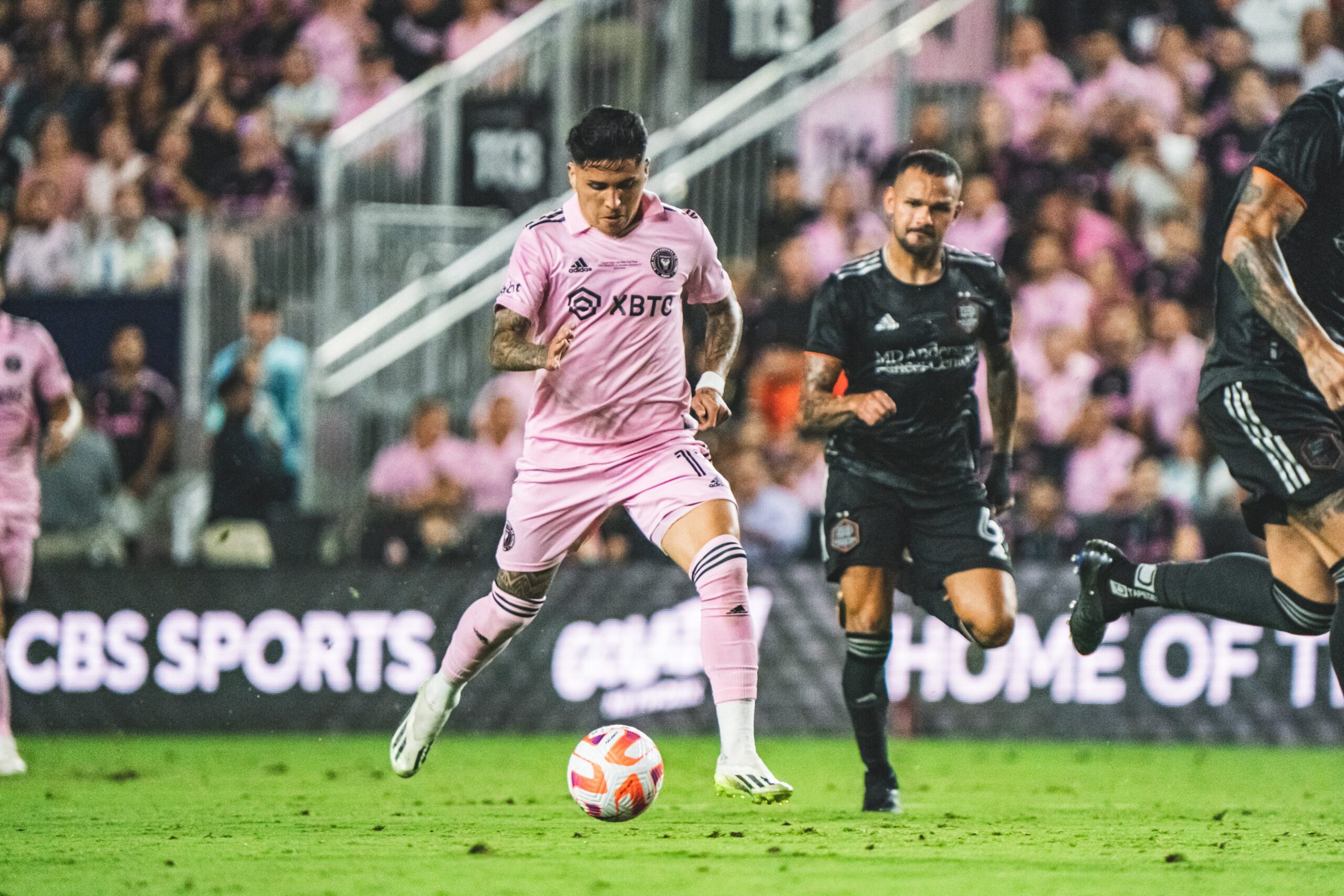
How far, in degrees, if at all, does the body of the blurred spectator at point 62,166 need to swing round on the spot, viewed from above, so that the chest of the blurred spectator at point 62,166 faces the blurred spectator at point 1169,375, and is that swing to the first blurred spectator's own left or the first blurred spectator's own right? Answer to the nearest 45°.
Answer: approximately 45° to the first blurred spectator's own left

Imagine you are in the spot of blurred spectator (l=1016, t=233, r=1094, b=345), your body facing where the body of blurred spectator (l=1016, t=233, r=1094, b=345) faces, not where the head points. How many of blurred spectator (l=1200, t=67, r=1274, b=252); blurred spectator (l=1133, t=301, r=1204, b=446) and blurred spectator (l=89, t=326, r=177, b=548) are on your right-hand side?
1

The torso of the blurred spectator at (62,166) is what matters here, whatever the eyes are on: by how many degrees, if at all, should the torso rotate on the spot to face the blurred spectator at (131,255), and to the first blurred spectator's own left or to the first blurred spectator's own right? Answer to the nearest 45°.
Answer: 0° — they already face them

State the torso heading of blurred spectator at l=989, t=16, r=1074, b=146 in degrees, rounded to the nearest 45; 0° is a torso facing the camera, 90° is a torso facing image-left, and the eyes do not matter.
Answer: approximately 0°

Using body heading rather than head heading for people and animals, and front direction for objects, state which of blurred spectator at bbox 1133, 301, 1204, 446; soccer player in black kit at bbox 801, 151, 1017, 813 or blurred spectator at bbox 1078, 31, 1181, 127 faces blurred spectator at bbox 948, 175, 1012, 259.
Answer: blurred spectator at bbox 1078, 31, 1181, 127

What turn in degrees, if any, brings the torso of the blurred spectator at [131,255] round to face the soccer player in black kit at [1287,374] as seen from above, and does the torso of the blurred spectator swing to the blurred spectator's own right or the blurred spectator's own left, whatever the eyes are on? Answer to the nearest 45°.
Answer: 0° — they already face them

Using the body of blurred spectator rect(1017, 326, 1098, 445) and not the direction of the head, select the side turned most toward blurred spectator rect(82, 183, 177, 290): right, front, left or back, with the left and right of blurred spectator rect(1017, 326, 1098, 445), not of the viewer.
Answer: right

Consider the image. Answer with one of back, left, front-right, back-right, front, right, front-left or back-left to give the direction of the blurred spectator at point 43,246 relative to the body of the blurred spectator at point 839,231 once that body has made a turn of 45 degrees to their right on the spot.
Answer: front-right

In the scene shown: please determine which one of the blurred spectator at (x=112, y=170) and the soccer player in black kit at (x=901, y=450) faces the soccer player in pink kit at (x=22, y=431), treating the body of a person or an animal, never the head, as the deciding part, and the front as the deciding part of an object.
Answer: the blurred spectator
